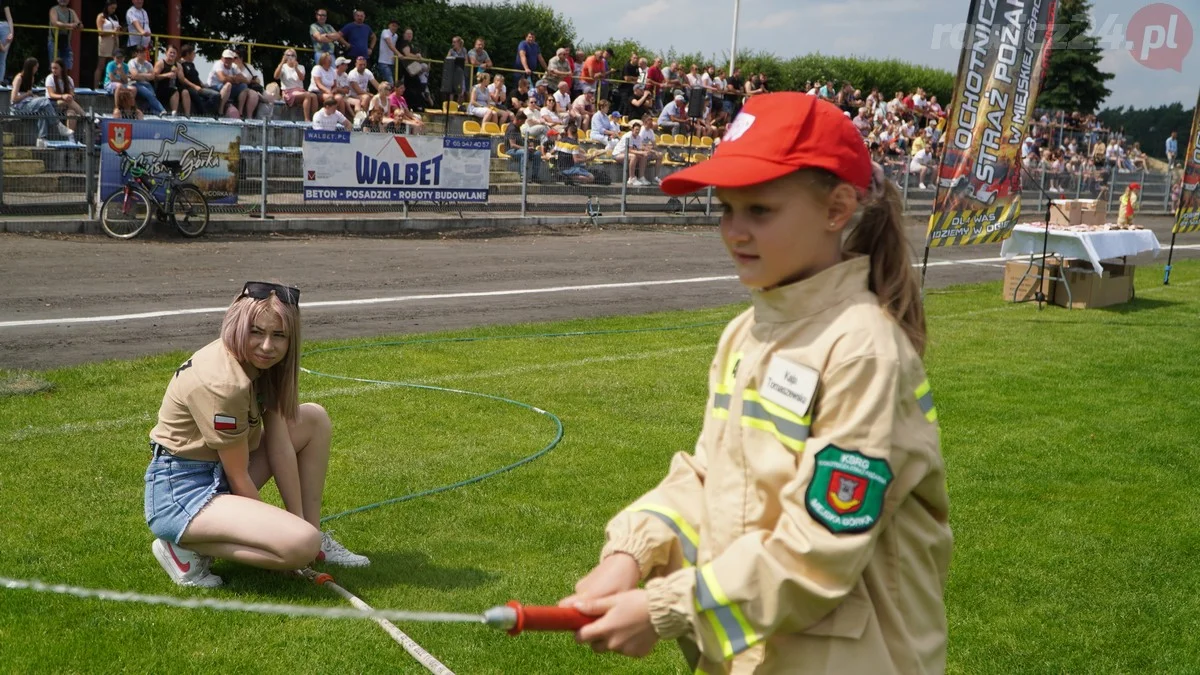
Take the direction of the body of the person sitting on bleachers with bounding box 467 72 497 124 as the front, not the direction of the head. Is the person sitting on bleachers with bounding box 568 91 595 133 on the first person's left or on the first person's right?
on the first person's left

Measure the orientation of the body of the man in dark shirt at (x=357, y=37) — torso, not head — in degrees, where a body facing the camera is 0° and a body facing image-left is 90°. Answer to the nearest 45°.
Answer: approximately 0°

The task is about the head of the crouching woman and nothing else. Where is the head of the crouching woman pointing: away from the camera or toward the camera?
toward the camera

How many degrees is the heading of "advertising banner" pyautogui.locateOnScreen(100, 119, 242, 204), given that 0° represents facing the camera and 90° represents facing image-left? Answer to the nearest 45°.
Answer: approximately 0°

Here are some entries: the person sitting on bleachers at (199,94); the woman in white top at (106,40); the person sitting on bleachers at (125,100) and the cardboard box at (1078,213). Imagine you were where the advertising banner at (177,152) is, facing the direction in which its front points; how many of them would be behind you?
3

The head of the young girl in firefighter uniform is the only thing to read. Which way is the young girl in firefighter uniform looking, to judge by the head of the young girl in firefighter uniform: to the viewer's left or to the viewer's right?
to the viewer's left

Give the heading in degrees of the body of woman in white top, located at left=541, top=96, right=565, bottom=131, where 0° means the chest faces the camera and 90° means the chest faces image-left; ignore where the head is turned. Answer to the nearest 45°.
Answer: approximately 315°

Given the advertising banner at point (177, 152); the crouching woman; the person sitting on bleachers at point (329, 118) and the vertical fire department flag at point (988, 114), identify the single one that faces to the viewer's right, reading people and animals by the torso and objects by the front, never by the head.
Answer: the crouching woman

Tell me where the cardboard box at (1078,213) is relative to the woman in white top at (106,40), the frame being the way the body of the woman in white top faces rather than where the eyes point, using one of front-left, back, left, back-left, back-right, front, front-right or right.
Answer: front

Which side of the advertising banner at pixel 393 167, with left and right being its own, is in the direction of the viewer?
front

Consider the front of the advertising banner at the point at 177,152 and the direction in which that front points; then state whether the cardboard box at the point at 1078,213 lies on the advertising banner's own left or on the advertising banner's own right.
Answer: on the advertising banner's own left

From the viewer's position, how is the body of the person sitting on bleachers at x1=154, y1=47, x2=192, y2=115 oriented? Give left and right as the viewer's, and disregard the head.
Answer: facing the viewer and to the right of the viewer

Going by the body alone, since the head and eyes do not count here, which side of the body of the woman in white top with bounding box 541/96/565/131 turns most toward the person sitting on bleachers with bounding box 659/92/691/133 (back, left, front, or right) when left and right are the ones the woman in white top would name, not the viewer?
left

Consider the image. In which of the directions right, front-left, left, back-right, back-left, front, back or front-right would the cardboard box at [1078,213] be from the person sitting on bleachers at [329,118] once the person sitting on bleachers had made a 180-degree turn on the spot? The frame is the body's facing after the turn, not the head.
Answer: back-right

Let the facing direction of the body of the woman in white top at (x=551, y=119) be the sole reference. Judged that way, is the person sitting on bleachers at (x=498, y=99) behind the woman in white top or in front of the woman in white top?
behind

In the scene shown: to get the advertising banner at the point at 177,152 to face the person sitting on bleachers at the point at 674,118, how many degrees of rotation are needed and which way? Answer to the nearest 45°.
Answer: approximately 135° to its left
